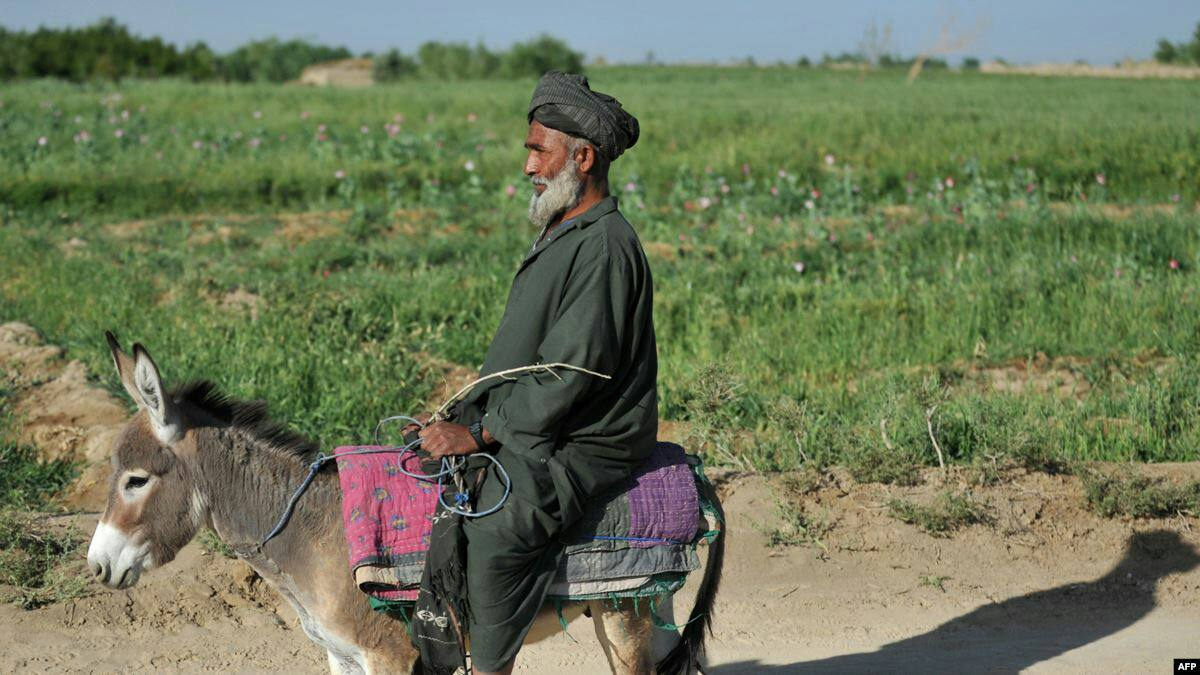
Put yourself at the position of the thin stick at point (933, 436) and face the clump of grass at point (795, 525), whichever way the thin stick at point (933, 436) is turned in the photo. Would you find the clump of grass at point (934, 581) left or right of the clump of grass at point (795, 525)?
left

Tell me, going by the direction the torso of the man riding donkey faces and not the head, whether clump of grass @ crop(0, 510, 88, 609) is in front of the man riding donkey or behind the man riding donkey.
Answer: in front

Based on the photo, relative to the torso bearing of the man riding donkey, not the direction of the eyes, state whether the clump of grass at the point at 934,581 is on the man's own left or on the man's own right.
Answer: on the man's own right

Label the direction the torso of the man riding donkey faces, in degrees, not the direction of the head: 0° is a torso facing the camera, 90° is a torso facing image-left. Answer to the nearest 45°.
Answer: approximately 90°

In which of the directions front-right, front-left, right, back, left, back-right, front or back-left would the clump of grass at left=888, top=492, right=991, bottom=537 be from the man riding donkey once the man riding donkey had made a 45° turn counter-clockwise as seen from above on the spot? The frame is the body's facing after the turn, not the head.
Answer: back

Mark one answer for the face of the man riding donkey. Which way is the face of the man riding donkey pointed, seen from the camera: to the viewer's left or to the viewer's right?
to the viewer's left

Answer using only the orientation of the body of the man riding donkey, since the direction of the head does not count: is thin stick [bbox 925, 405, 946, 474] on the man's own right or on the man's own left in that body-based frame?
on the man's own right

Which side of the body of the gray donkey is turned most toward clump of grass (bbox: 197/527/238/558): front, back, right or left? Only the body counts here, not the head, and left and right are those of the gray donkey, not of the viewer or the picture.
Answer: right

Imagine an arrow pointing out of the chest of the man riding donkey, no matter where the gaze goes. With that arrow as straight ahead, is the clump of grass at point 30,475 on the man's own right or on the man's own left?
on the man's own right

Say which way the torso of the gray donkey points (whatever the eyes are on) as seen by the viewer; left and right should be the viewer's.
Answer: facing to the left of the viewer

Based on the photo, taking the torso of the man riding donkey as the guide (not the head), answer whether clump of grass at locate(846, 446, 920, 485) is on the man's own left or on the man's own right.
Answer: on the man's own right
